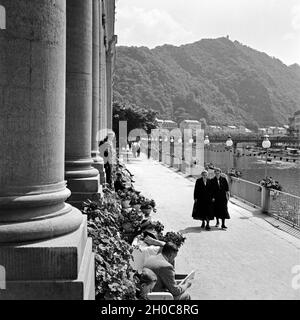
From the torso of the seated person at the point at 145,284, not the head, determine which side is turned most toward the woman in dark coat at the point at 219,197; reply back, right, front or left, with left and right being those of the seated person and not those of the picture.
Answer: left

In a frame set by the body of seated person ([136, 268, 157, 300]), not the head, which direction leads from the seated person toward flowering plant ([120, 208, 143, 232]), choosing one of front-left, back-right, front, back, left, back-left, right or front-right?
left

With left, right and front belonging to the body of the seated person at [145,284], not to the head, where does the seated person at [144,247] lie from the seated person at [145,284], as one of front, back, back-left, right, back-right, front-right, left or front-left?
left

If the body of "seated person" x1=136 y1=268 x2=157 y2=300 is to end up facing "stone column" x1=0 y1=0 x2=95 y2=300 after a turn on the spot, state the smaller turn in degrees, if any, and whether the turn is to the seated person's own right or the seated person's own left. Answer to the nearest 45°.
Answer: approximately 135° to the seated person's own right

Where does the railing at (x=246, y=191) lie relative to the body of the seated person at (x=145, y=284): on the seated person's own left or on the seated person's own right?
on the seated person's own left

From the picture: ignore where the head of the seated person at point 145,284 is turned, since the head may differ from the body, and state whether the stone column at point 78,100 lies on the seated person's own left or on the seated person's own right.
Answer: on the seated person's own left

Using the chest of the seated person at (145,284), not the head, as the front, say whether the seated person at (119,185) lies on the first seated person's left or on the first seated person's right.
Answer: on the first seated person's left

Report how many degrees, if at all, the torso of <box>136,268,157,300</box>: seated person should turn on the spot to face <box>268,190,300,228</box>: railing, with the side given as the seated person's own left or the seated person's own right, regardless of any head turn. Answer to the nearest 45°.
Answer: approximately 45° to the seated person's own left

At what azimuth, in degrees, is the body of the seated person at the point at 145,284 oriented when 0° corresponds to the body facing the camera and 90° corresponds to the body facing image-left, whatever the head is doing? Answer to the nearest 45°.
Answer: approximately 270°
